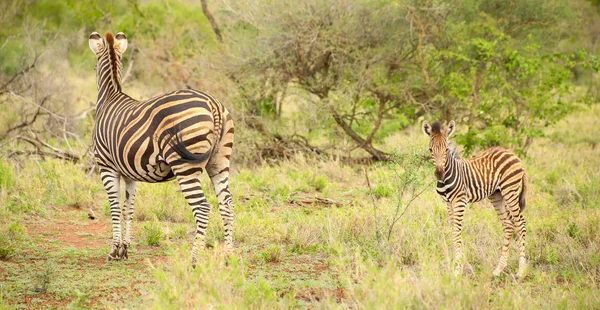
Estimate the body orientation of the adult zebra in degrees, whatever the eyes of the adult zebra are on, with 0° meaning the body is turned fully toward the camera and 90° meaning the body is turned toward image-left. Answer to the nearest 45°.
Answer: approximately 135°

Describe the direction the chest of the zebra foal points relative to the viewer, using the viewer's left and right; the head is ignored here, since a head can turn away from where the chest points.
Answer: facing to the left of the viewer

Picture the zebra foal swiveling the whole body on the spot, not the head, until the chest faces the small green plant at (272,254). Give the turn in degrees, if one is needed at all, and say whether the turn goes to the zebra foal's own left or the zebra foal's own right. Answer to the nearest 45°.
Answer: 0° — it already faces it

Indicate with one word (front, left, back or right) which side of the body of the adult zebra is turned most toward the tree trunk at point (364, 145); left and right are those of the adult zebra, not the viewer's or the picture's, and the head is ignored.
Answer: right
